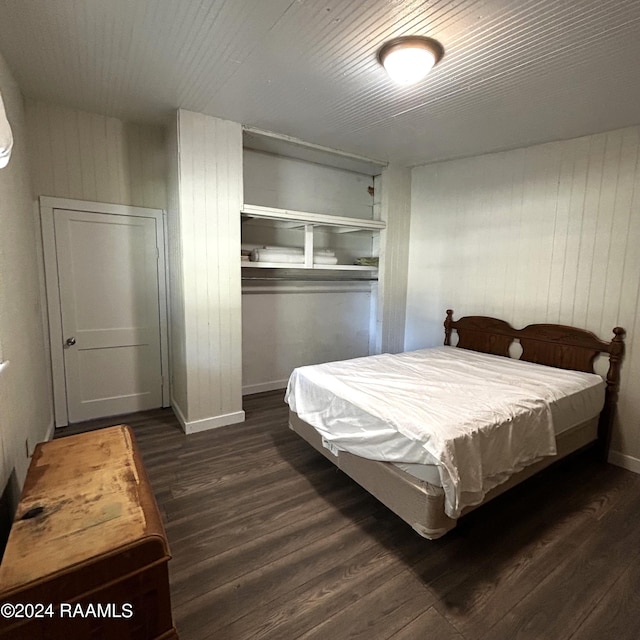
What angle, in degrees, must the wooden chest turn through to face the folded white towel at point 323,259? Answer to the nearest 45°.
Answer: approximately 45° to its left

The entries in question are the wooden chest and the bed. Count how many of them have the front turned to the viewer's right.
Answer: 1

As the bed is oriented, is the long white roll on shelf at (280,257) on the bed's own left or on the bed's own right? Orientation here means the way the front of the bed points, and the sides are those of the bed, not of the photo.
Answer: on the bed's own right

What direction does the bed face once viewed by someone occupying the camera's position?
facing the viewer and to the left of the viewer

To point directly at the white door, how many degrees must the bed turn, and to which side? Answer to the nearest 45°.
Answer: approximately 45° to its right

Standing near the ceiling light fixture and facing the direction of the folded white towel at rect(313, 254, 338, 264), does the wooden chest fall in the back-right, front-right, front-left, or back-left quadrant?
back-left

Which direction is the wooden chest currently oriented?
to the viewer's right

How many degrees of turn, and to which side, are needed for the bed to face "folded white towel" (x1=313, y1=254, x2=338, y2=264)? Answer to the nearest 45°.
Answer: approximately 90° to its right

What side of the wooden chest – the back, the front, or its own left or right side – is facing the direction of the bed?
front

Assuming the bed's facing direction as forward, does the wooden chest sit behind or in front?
in front

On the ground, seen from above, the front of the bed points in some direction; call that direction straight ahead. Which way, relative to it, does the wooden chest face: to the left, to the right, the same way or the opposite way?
the opposite way

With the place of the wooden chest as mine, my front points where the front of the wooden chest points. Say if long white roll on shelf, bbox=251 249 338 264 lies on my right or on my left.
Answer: on my left
